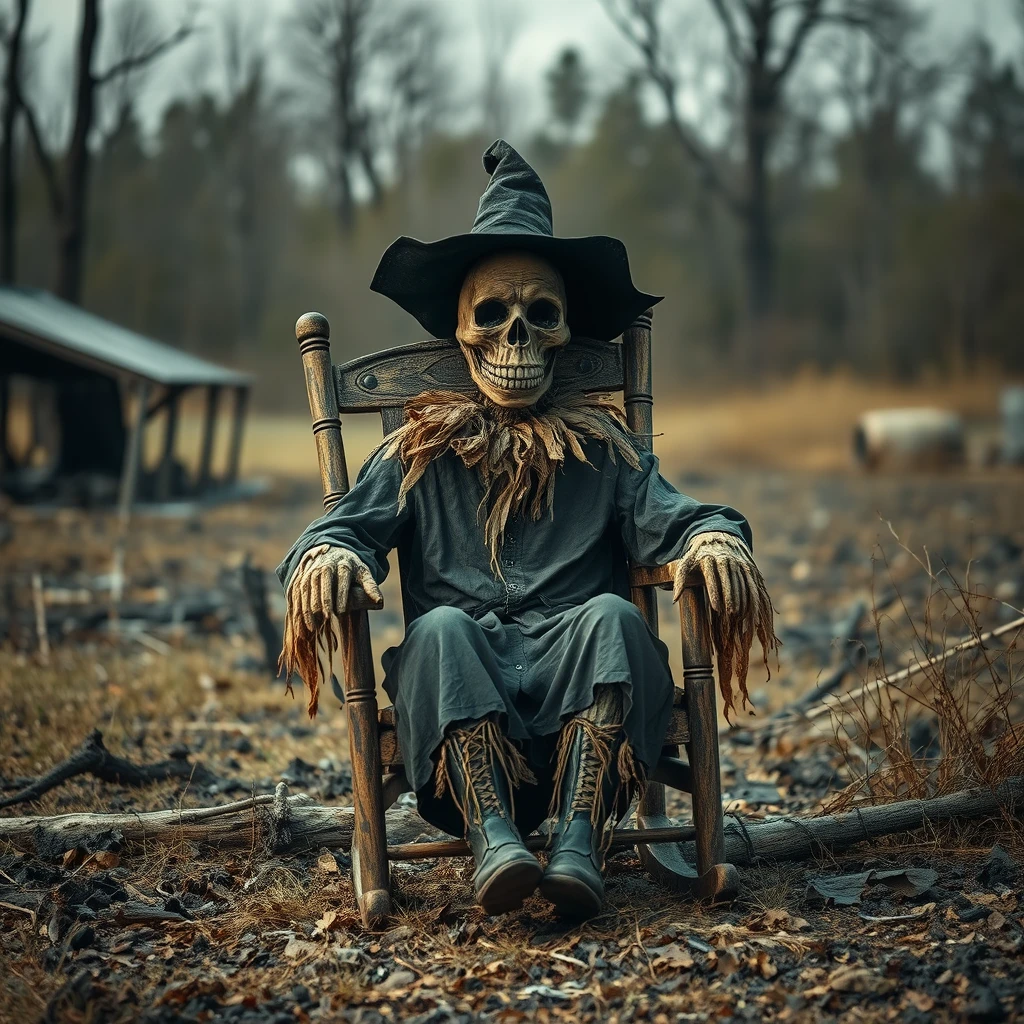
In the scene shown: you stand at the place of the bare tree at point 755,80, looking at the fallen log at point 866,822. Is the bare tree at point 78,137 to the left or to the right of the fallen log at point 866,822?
right

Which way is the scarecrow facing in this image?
toward the camera

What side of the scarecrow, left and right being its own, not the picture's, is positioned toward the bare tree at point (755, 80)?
back

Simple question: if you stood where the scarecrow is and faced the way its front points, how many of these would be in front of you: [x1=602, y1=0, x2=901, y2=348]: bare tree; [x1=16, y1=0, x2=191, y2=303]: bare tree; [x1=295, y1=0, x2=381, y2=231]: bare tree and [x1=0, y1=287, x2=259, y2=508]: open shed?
0

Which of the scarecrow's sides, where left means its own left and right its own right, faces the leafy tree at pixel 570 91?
back

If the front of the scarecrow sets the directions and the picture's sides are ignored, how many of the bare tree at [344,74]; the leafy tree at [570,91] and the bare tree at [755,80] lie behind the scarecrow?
3

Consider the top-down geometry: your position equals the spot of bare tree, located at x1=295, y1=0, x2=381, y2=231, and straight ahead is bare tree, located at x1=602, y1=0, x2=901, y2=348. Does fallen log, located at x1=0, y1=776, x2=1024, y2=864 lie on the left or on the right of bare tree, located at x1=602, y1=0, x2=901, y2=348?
right

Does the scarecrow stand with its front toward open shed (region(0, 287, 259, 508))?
no

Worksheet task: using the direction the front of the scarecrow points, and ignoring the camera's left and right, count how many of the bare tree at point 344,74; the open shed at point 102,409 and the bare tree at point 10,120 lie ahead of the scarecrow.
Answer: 0

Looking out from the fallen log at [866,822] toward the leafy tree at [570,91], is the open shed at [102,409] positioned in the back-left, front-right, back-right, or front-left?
front-left

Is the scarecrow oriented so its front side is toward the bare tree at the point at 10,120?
no

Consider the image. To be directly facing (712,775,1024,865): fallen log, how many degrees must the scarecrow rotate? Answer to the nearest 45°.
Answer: approximately 90° to its left

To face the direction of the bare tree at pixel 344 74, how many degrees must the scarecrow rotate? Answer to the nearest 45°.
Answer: approximately 180°
